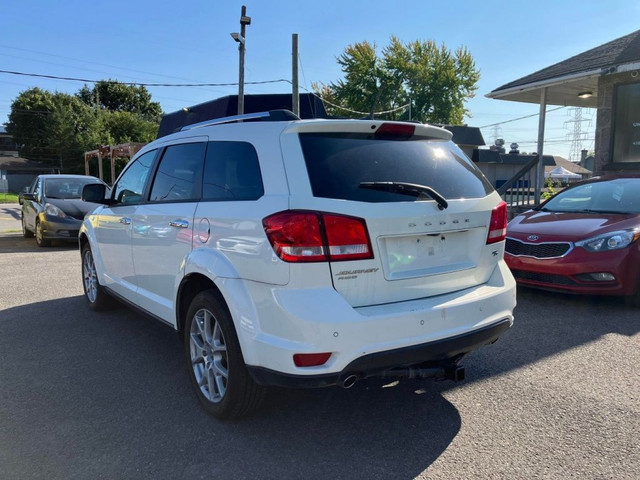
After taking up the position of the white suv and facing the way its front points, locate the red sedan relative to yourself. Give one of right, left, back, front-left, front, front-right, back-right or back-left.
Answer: right

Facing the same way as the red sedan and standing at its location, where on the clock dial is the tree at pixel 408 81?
The tree is roughly at 4 o'clock from the red sedan.

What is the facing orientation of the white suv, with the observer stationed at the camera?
facing away from the viewer and to the left of the viewer

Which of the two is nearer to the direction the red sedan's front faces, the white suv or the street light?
the white suv

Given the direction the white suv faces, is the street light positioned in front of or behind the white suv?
in front

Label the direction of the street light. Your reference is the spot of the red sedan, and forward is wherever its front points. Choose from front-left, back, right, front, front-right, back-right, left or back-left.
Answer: right

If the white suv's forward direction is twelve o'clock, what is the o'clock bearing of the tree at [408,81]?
The tree is roughly at 2 o'clock from the white suv.

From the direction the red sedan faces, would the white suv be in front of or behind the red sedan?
in front

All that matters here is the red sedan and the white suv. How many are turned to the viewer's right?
0

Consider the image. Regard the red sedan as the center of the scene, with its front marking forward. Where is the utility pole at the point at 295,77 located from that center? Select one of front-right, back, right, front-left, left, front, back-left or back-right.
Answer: right

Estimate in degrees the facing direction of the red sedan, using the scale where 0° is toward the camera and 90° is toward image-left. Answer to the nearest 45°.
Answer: approximately 45°
